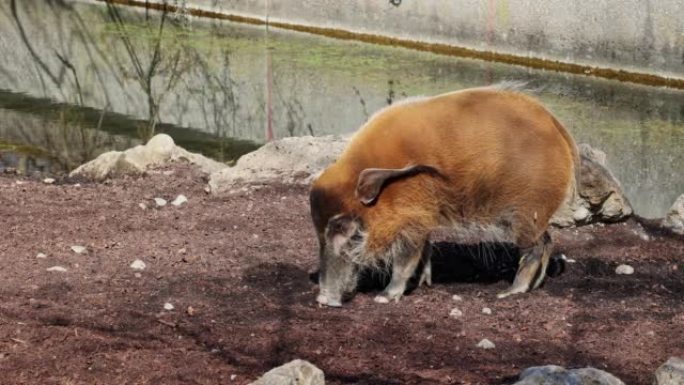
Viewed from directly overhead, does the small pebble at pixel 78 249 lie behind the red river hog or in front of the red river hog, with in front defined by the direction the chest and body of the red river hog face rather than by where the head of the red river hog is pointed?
in front

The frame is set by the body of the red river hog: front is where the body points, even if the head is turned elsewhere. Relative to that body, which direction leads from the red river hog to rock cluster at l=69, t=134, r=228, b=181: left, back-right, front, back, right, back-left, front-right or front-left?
front-right

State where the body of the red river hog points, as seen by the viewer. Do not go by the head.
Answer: to the viewer's left

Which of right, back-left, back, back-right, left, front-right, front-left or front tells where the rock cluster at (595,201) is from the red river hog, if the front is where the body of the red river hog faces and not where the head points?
back-right

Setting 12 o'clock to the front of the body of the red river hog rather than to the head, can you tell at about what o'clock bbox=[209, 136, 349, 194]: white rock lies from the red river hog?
The white rock is roughly at 2 o'clock from the red river hog.

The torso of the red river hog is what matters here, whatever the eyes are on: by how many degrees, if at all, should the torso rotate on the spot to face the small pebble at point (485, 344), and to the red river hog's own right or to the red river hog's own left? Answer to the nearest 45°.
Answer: approximately 90° to the red river hog's own left

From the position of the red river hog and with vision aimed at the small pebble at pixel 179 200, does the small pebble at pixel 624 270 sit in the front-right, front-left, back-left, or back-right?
back-right

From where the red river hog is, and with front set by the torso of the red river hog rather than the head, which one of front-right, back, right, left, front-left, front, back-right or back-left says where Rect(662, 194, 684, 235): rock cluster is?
back-right

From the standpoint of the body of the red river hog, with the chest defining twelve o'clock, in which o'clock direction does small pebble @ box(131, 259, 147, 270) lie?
The small pebble is roughly at 12 o'clock from the red river hog.

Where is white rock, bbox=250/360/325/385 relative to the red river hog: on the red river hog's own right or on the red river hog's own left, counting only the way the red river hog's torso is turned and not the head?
on the red river hog's own left

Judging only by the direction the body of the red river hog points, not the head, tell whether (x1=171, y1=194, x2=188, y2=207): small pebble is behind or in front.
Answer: in front
